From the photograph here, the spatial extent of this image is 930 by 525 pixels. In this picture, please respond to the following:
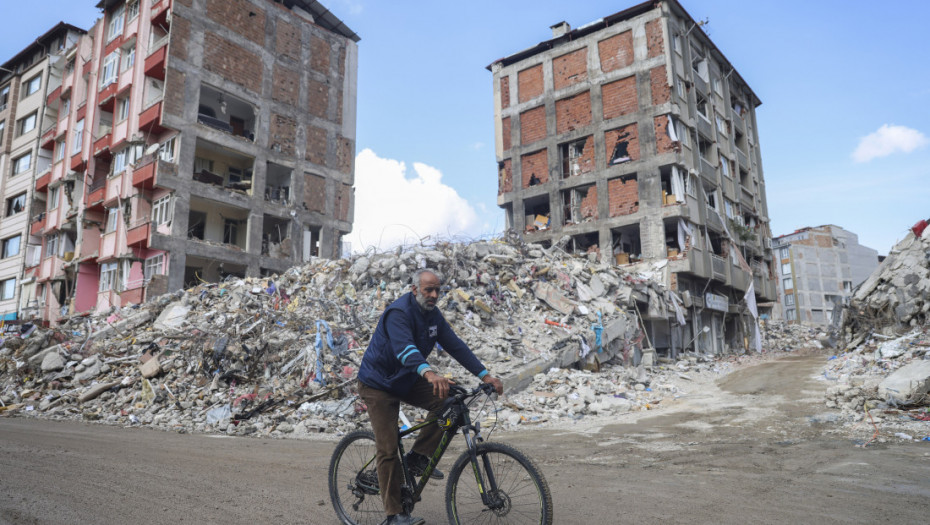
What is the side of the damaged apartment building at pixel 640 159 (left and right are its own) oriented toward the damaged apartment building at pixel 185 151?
right

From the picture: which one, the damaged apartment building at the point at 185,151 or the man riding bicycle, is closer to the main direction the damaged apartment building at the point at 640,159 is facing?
the man riding bicycle

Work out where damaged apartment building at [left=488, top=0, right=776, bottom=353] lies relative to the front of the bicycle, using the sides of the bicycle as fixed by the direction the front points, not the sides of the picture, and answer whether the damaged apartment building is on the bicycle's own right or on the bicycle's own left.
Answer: on the bicycle's own left

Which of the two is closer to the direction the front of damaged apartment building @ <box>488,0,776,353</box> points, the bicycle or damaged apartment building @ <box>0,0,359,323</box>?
the bicycle

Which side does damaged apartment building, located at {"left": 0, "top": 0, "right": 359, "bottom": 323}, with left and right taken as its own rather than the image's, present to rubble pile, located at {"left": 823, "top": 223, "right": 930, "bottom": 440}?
left

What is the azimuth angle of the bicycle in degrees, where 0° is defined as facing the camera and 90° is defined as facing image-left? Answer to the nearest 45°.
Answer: approximately 315°

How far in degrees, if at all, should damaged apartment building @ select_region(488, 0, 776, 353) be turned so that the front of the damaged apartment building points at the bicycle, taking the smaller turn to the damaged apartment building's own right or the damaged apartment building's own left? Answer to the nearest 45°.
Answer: approximately 45° to the damaged apartment building's own right

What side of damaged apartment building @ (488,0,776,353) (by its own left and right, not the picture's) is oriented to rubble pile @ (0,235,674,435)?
right

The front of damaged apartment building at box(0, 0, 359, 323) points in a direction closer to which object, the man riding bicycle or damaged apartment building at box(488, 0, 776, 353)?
the man riding bicycle

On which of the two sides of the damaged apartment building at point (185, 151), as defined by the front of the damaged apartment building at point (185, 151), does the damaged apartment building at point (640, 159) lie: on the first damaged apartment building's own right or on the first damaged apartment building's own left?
on the first damaged apartment building's own left
